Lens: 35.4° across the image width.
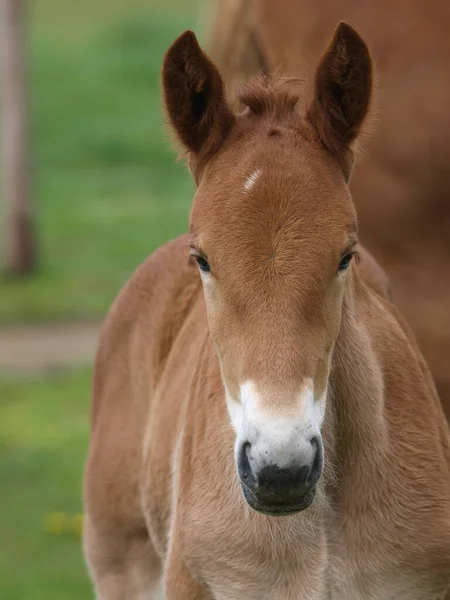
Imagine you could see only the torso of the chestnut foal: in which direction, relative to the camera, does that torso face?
toward the camera

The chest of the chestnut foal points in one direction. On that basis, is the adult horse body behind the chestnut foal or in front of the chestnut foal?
behind

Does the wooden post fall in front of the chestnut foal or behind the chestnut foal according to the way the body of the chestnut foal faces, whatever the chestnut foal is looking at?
behind
